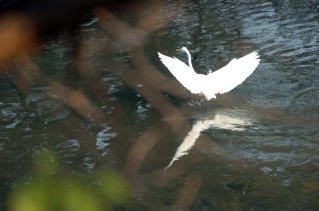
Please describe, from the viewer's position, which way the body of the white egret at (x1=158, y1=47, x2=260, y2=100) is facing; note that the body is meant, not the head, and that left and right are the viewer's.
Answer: facing away from the viewer and to the left of the viewer
